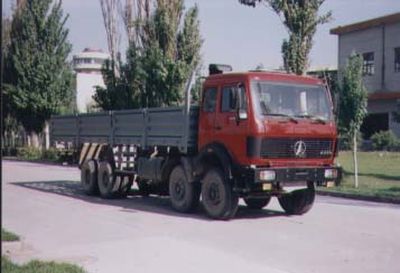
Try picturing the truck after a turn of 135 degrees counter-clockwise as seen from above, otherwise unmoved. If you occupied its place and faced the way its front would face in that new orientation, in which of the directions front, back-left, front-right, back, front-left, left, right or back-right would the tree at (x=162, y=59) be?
front

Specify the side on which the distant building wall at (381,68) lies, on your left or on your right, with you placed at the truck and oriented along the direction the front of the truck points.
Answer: on your left

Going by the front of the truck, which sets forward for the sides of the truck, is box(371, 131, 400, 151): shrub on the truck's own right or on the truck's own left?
on the truck's own left

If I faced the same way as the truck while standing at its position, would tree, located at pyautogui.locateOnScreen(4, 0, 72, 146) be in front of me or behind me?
behind

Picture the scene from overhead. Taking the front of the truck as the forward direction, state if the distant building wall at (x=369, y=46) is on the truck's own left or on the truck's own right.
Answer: on the truck's own left

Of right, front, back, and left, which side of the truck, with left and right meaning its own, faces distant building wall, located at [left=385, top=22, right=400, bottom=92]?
left

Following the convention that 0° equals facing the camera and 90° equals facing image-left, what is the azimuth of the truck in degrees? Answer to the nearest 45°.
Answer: approximately 315°

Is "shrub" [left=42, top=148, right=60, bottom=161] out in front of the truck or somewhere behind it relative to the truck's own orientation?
behind

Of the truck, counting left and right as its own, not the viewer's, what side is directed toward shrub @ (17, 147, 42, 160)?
back

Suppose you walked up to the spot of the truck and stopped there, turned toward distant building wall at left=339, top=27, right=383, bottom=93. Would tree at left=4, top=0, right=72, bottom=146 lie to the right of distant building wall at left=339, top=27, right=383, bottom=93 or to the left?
left
